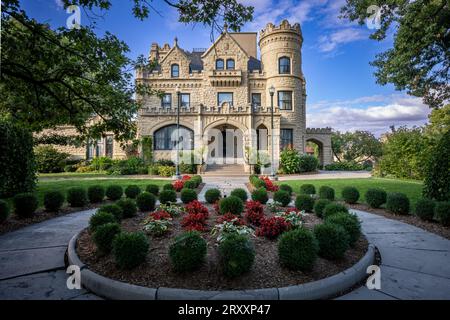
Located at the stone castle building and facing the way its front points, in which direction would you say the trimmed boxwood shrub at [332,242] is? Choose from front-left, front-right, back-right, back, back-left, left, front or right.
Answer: front

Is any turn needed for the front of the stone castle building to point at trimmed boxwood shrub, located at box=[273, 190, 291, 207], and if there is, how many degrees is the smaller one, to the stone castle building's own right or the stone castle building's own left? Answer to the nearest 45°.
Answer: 0° — it already faces it

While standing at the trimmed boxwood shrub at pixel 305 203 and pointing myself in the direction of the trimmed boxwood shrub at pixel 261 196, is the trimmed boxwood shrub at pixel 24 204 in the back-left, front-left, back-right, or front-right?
front-left

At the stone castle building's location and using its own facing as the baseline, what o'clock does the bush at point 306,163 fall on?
The bush is roughly at 10 o'clock from the stone castle building.

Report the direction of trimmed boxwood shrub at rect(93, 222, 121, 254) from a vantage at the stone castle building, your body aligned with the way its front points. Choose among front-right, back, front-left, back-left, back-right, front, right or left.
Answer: front

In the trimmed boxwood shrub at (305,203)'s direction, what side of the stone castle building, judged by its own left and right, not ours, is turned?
front

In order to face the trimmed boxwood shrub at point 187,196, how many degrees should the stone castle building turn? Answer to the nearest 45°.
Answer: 0° — it already faces it

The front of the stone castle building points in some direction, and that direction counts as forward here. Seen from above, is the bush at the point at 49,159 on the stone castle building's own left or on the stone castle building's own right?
on the stone castle building's own right

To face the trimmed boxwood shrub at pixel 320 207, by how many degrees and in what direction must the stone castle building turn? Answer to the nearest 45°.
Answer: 0° — it already faces it

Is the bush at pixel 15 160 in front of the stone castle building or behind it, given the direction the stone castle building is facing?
in front

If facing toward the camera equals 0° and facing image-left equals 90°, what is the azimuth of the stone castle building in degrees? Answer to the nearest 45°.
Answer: approximately 0°

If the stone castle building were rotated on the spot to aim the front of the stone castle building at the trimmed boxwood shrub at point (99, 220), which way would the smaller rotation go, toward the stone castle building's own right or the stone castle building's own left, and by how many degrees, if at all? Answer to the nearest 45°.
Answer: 0° — it already faces it

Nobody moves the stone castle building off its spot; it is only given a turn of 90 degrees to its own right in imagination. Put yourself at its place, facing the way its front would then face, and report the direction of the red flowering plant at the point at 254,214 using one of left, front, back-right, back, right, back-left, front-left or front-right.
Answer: left

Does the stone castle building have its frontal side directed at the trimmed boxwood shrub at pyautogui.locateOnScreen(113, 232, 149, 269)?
yes

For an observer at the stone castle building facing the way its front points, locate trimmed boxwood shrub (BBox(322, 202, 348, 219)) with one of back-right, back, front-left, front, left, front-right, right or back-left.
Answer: front

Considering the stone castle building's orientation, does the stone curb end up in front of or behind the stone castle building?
in front

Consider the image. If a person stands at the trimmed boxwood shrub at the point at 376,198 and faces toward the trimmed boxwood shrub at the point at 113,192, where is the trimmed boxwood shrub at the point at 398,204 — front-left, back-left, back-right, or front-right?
back-left

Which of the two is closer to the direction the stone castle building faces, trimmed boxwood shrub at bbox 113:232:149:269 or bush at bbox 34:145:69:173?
the trimmed boxwood shrub
